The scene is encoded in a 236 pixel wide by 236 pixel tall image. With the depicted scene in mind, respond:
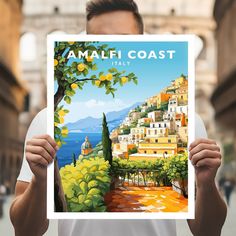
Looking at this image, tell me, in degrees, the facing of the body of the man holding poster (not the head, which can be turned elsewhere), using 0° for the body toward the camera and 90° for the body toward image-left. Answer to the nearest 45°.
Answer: approximately 0°
